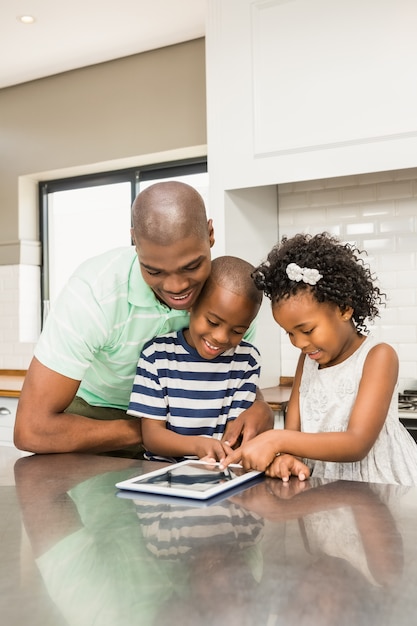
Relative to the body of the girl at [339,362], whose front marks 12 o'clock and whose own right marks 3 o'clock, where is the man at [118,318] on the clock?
The man is roughly at 1 o'clock from the girl.

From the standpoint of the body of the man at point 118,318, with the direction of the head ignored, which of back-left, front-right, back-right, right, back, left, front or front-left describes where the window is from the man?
back-left

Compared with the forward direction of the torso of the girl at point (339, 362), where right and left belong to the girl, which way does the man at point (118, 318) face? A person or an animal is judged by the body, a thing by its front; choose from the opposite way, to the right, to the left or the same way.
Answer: to the left

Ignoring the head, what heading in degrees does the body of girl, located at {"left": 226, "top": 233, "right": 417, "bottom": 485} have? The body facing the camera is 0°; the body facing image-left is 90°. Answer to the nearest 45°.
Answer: approximately 45°

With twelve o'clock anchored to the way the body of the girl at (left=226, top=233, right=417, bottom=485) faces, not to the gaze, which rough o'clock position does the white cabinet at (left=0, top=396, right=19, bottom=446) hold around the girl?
The white cabinet is roughly at 3 o'clock from the girl.

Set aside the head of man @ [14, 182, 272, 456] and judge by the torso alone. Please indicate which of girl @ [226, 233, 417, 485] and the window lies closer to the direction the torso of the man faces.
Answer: the girl
